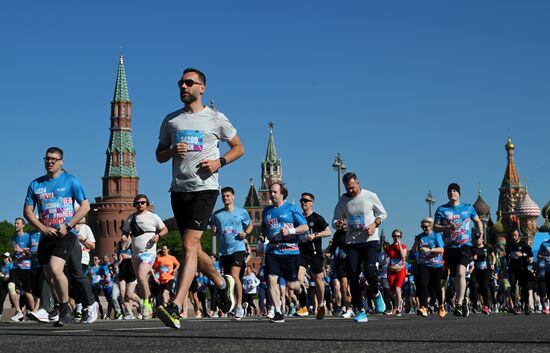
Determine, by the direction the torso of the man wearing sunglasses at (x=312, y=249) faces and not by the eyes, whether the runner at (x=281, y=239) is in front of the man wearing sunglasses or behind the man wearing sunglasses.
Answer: in front

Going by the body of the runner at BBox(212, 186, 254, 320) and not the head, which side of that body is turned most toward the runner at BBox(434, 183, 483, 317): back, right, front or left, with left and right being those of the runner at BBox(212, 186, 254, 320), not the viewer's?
left

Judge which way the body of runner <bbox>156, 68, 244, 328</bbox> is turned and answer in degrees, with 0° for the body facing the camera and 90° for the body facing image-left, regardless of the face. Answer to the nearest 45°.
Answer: approximately 45°

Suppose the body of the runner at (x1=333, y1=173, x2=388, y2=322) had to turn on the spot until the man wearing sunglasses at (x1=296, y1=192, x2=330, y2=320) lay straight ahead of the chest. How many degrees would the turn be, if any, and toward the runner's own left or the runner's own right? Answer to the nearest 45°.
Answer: approximately 135° to the runner's own right

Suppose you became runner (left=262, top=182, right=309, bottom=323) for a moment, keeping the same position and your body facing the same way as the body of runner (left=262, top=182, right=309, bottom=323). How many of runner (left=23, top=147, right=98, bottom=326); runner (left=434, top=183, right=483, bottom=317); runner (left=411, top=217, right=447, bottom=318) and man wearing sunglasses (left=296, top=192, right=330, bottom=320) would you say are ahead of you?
1

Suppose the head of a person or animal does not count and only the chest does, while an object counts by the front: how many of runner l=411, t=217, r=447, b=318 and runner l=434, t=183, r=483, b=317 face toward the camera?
2

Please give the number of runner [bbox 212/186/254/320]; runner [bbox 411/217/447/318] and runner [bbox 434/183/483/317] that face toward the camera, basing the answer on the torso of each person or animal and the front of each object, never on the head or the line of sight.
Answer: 3

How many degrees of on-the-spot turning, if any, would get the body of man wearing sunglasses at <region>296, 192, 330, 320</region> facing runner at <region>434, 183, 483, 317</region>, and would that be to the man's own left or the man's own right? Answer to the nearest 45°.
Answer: approximately 90° to the man's own left
